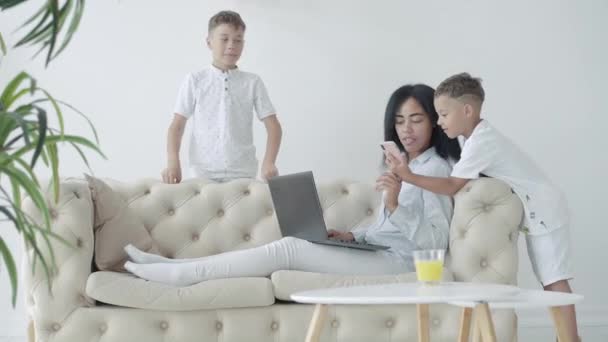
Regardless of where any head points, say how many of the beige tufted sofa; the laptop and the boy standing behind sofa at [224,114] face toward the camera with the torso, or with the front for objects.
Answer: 2

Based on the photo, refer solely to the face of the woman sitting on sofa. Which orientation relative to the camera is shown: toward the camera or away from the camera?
toward the camera

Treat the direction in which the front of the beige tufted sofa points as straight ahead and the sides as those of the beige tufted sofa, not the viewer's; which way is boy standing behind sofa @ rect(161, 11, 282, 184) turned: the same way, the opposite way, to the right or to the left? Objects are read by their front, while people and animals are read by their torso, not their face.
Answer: the same way

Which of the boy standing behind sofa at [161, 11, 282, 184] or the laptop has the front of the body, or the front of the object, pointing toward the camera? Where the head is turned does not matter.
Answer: the boy standing behind sofa

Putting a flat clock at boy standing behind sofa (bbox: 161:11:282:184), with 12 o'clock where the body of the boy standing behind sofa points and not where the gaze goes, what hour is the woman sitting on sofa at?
The woman sitting on sofa is roughly at 11 o'clock from the boy standing behind sofa.

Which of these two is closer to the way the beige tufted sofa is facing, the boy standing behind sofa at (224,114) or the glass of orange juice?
the glass of orange juice

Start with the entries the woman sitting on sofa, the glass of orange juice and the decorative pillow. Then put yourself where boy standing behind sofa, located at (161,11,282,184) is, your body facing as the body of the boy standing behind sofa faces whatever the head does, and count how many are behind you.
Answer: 0

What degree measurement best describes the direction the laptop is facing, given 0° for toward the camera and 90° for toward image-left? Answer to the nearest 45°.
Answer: approximately 225°

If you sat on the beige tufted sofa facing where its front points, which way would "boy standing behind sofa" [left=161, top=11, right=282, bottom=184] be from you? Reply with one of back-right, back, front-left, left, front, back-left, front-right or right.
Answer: back

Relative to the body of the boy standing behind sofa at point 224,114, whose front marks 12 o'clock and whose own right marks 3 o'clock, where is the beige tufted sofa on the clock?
The beige tufted sofa is roughly at 12 o'clock from the boy standing behind sofa.

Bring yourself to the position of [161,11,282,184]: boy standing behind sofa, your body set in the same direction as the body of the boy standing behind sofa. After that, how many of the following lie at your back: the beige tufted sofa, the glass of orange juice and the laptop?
0

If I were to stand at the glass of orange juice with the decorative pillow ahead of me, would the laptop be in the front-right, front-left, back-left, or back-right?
front-right

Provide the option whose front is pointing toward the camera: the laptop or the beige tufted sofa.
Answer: the beige tufted sofa

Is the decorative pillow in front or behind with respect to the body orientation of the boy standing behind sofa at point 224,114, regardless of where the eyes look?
in front

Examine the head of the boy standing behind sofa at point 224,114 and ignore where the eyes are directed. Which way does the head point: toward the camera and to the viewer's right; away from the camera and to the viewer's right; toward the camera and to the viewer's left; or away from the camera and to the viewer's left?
toward the camera and to the viewer's right

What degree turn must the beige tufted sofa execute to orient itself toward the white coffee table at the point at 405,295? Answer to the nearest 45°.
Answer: approximately 45° to its left

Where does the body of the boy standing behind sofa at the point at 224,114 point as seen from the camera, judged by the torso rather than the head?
toward the camera
